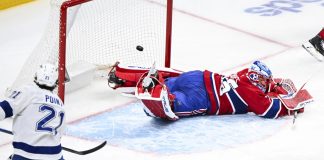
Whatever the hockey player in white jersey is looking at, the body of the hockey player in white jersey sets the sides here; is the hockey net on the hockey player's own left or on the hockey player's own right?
on the hockey player's own right

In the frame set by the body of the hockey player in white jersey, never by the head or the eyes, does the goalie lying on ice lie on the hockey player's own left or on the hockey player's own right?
on the hockey player's own right

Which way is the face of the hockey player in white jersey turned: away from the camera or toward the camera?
away from the camera

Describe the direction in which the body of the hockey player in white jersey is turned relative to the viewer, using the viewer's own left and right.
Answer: facing away from the viewer and to the left of the viewer

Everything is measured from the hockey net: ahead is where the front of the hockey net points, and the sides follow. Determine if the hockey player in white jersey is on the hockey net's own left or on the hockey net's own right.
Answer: on the hockey net's own right

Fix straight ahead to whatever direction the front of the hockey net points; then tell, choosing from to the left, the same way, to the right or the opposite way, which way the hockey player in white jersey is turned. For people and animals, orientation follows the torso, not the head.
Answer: the opposite way

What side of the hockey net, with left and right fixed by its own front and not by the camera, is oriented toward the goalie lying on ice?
front

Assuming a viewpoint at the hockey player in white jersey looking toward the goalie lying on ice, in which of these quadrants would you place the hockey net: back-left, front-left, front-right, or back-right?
front-left

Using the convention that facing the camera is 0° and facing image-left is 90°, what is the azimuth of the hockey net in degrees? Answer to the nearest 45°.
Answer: approximately 315°
